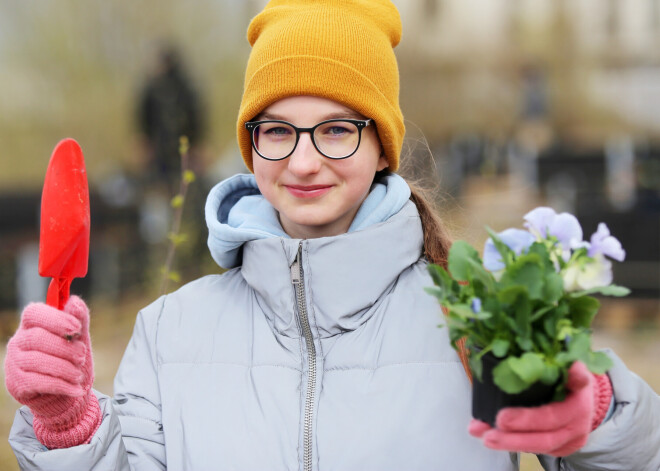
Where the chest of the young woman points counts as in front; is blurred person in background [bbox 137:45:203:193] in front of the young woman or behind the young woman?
behind

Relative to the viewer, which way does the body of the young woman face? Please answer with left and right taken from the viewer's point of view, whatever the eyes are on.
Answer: facing the viewer
